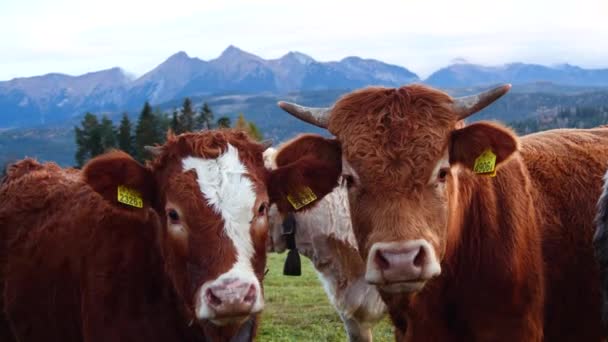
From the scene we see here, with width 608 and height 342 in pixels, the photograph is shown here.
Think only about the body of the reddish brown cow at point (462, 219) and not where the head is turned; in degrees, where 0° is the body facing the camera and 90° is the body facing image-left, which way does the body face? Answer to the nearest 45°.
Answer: approximately 45°

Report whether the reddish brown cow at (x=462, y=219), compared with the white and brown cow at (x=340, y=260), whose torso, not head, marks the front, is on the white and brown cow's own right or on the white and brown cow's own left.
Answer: on the white and brown cow's own left

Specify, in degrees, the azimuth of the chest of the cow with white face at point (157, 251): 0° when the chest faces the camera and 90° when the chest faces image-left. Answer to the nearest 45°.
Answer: approximately 315°

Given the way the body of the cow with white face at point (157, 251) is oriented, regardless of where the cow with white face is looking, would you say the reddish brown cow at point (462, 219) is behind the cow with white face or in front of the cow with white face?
in front

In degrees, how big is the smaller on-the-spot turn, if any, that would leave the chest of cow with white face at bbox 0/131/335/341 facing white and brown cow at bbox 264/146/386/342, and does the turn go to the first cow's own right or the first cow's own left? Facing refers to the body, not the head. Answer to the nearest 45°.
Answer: approximately 90° to the first cow's own left

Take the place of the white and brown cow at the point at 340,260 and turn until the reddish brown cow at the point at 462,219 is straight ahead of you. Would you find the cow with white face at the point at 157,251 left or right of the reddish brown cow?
right

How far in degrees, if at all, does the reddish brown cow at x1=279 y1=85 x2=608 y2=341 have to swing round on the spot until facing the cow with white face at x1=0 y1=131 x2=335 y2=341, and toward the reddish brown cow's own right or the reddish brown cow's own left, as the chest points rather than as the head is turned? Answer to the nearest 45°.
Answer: approximately 45° to the reddish brown cow's own right
